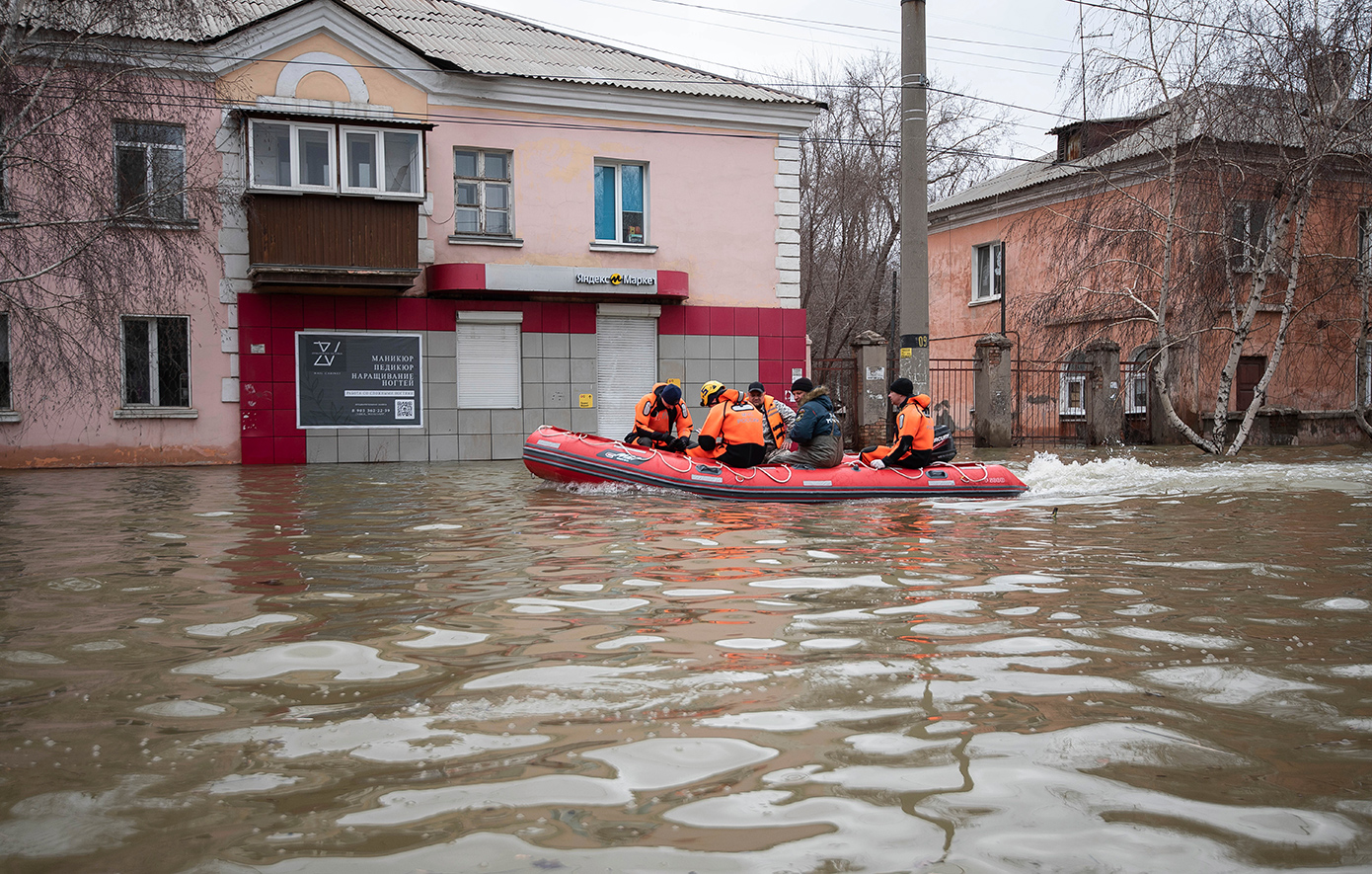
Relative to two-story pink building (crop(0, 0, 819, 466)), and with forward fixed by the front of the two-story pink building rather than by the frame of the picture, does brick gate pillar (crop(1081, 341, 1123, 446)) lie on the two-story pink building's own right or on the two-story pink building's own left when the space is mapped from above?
on the two-story pink building's own left

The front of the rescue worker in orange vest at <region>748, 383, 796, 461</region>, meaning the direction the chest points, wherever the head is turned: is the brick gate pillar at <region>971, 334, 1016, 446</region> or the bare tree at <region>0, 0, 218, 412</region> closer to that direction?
the bare tree

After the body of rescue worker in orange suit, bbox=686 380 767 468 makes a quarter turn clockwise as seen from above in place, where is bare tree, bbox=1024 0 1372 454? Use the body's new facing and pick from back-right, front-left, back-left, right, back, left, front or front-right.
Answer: front

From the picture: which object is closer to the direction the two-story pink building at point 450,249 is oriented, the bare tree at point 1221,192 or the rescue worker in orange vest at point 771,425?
the rescue worker in orange vest

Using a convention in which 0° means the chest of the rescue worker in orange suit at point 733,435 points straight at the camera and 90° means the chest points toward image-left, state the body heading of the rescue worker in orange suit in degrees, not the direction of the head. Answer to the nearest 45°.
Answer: approximately 135°

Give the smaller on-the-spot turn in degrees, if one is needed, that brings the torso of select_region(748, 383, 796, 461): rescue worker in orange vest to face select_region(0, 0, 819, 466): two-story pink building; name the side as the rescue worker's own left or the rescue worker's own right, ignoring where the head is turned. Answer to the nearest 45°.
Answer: approximately 90° to the rescue worker's own right

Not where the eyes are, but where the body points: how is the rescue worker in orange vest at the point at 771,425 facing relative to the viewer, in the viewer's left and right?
facing the viewer and to the left of the viewer

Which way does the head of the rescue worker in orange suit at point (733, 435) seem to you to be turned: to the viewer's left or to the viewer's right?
to the viewer's left

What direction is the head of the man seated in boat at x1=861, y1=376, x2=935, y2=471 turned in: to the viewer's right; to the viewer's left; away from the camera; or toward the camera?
to the viewer's left

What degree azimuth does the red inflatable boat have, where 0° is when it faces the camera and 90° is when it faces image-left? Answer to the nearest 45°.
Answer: approximately 90°

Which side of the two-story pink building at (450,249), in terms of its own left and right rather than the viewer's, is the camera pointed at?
front

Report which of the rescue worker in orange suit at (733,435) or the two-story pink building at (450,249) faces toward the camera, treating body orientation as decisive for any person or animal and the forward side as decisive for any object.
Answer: the two-story pink building

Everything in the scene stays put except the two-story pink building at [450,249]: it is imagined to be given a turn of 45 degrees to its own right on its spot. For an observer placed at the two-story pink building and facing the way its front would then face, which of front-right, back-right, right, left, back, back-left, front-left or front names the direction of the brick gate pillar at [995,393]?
back-left
